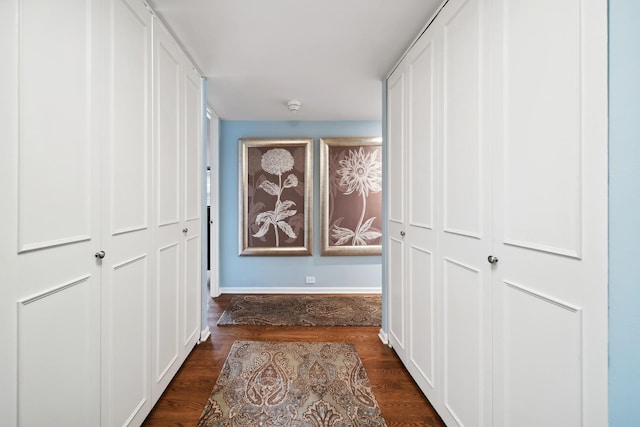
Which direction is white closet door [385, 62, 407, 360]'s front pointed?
to the viewer's left

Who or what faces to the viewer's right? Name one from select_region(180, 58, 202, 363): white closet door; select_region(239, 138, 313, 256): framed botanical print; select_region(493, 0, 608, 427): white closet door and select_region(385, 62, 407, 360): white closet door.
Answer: select_region(180, 58, 202, 363): white closet door

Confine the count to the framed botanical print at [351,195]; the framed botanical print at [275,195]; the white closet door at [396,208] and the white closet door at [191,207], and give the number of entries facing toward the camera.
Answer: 2

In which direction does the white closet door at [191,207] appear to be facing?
to the viewer's right

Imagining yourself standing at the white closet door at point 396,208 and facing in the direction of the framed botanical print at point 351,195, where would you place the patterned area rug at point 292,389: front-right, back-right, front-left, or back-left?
back-left

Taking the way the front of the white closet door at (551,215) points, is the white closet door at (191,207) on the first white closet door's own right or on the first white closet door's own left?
on the first white closet door's own right
